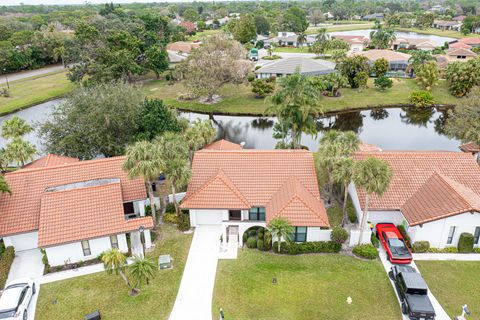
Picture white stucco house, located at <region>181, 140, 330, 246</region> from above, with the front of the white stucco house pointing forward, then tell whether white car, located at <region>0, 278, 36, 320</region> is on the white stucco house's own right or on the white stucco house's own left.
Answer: on the white stucco house's own right

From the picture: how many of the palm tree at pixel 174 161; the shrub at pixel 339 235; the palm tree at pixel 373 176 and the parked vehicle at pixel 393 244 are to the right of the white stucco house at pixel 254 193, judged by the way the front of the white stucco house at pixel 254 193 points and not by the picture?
1

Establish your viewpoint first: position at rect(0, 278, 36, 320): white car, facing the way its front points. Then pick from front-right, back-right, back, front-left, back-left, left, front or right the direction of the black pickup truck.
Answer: right

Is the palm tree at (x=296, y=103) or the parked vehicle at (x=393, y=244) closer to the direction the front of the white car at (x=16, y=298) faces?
the palm tree

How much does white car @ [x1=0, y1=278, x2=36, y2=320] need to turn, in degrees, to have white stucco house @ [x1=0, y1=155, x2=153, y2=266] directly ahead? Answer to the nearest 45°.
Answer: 0° — it already faces it

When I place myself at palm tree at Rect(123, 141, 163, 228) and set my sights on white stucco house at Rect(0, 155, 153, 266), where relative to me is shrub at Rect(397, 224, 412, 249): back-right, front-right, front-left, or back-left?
back-left

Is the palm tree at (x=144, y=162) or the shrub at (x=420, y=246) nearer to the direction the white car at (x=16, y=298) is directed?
the palm tree

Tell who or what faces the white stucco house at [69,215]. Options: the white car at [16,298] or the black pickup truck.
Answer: the white car

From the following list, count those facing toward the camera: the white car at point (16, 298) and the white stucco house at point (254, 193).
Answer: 1

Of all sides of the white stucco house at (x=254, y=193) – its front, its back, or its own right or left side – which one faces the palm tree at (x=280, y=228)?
front

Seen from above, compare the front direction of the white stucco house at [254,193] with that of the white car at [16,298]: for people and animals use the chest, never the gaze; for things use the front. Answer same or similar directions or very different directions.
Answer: very different directions

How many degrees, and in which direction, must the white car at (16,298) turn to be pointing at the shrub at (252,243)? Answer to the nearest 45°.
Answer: approximately 45° to its right

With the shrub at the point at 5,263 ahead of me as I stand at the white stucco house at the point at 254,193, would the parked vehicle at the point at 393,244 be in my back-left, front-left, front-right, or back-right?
back-left

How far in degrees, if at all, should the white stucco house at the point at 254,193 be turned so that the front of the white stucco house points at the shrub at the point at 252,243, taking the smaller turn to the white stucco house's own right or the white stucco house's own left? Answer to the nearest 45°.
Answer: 0° — it already faces it

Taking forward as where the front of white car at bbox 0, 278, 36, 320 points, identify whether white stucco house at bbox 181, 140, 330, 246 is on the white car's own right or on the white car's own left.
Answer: on the white car's own right

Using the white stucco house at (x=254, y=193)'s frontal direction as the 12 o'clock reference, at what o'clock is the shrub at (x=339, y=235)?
The shrub is roughly at 10 o'clock from the white stucco house.

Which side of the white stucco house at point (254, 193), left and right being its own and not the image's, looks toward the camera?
front
